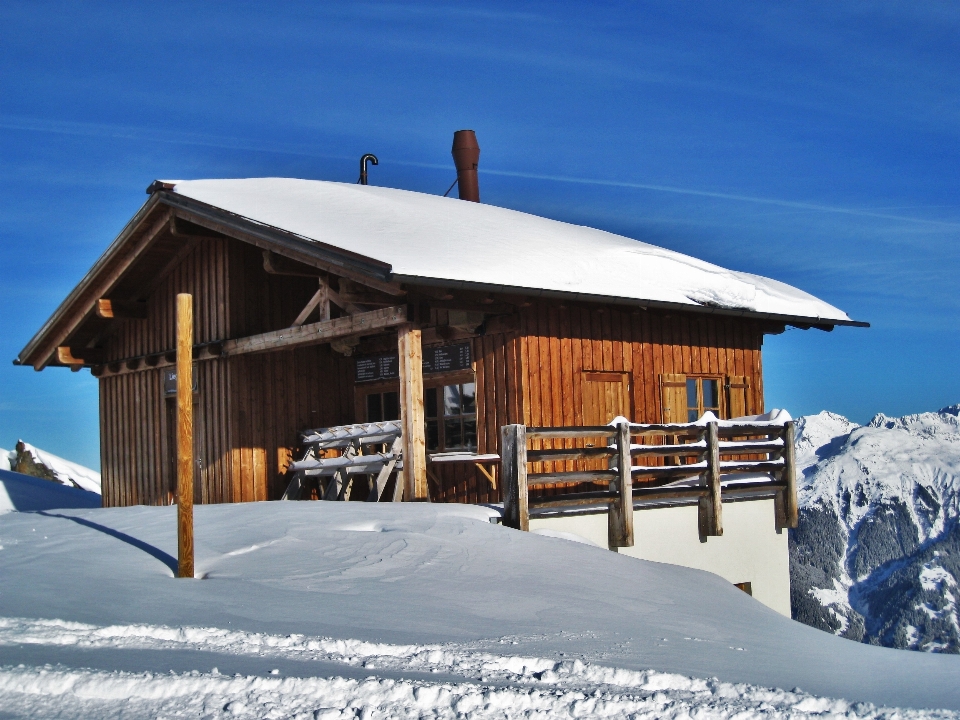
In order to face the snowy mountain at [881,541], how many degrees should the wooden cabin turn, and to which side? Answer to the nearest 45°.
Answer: approximately 180°

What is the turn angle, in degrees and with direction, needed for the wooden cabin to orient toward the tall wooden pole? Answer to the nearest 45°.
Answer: approximately 45° to its left

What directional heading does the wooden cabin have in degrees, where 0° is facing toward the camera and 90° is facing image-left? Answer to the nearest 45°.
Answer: approximately 45°

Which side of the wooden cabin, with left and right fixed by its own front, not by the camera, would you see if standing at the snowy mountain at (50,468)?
right

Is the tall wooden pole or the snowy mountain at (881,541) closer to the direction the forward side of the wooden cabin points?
the tall wooden pole
